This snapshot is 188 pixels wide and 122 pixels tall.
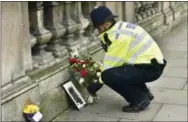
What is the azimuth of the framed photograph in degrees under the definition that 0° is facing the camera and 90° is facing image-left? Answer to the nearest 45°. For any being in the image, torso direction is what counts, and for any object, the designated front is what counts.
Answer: approximately 315°

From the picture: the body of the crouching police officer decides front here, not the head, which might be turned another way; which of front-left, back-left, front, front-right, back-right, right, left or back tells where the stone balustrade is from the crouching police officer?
front

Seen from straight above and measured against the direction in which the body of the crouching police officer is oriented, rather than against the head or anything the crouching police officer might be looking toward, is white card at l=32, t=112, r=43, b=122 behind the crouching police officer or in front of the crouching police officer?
in front

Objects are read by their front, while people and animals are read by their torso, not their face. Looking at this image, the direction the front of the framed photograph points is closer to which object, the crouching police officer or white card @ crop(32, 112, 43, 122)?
the crouching police officer

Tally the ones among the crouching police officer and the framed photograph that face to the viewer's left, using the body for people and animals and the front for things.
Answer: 1

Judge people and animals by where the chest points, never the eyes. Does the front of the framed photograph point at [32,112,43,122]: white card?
no

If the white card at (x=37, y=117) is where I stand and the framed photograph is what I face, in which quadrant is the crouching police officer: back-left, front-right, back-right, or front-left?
front-right

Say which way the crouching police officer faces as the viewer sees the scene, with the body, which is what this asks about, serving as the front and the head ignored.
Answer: to the viewer's left
